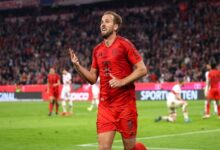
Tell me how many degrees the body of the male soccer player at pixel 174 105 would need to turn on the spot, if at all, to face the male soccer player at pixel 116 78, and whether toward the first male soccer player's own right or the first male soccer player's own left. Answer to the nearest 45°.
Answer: approximately 90° to the first male soccer player's own right

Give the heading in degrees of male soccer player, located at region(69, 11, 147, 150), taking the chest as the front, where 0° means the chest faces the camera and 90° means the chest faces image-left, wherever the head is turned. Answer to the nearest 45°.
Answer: approximately 45°

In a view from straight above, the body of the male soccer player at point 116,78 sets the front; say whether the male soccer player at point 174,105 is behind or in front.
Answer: behind
